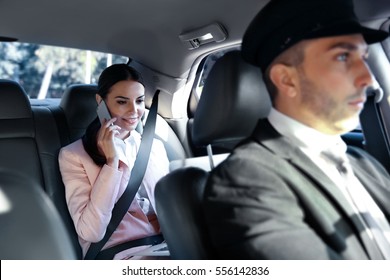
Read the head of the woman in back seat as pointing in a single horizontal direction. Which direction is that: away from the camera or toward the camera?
toward the camera

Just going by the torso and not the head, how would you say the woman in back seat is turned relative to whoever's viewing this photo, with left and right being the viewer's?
facing the viewer and to the right of the viewer
